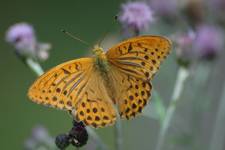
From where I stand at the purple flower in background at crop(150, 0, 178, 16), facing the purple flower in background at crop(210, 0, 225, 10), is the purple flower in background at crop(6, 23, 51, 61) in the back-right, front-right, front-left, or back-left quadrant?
back-right

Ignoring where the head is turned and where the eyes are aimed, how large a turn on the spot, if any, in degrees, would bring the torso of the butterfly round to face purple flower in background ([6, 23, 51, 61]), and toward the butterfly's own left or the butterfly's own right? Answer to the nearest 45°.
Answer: approximately 45° to the butterfly's own left

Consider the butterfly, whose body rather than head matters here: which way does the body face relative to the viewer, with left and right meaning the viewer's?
facing away from the viewer

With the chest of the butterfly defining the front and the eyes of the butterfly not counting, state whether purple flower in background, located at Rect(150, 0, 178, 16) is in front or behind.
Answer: in front

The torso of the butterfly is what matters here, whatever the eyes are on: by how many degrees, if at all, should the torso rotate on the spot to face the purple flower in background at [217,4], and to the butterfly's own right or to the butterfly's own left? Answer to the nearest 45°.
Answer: approximately 45° to the butterfly's own right
